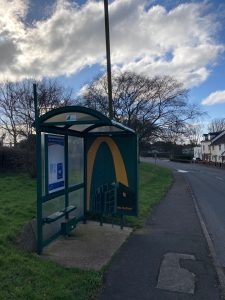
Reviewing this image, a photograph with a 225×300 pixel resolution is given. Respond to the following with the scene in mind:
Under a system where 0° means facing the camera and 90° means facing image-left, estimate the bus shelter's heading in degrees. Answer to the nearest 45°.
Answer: approximately 270°
